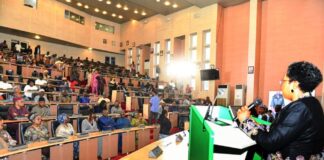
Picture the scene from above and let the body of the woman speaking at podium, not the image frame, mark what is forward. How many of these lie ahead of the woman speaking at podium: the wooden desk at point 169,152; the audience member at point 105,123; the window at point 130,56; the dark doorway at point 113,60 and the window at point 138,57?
5

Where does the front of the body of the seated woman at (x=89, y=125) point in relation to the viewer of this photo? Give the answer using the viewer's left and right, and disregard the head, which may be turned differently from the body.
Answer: facing the viewer and to the right of the viewer

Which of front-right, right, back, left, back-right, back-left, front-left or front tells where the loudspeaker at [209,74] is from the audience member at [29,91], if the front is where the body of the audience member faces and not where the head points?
front-left

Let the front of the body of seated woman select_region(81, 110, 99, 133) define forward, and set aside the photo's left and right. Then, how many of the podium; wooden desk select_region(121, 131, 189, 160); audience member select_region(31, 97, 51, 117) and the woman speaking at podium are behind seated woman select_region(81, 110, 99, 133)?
1

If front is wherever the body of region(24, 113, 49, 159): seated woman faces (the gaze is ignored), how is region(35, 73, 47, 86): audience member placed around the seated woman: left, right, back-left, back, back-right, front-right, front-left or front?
back-left

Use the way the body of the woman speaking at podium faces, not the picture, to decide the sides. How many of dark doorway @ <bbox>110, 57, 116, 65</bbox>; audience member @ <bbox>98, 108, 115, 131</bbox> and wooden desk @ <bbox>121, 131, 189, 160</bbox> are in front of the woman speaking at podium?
3

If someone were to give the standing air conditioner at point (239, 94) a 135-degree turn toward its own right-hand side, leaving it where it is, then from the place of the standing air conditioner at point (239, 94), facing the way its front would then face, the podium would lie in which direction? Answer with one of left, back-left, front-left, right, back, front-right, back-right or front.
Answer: back

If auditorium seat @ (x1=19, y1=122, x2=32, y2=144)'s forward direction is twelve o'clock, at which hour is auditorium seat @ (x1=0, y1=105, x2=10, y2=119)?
auditorium seat @ (x1=0, y1=105, x2=10, y2=119) is roughly at 7 o'clock from auditorium seat @ (x1=19, y1=122, x2=32, y2=144).

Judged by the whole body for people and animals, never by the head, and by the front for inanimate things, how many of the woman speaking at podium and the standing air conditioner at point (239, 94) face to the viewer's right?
0

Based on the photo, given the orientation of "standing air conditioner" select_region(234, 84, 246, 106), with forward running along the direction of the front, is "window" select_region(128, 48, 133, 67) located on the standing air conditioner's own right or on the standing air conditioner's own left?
on the standing air conditioner's own right

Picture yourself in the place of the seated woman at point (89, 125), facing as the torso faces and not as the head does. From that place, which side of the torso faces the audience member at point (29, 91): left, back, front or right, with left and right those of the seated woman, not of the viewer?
back

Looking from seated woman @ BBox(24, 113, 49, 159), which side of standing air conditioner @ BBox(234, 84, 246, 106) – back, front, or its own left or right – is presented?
front

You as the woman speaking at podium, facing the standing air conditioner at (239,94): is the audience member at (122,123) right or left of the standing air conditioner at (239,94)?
left

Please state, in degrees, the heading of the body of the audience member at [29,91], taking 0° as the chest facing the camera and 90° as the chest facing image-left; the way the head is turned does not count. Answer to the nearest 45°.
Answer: approximately 315°

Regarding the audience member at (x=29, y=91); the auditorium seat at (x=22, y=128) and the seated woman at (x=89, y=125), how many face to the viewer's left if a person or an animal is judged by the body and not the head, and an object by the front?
0

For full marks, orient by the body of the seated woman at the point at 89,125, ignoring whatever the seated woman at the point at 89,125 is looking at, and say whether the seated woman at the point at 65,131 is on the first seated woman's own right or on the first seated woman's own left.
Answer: on the first seated woman's own right

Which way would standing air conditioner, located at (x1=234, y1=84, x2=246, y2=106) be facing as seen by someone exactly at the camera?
facing the viewer and to the left of the viewer

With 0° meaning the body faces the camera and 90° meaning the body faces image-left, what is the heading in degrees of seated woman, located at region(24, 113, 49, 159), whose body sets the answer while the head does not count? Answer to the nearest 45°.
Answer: approximately 315°

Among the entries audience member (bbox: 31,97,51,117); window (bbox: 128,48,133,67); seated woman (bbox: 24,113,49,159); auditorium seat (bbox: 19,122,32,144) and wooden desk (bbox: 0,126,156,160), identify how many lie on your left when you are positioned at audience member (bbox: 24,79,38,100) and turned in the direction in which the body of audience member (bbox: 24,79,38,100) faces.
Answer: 1
